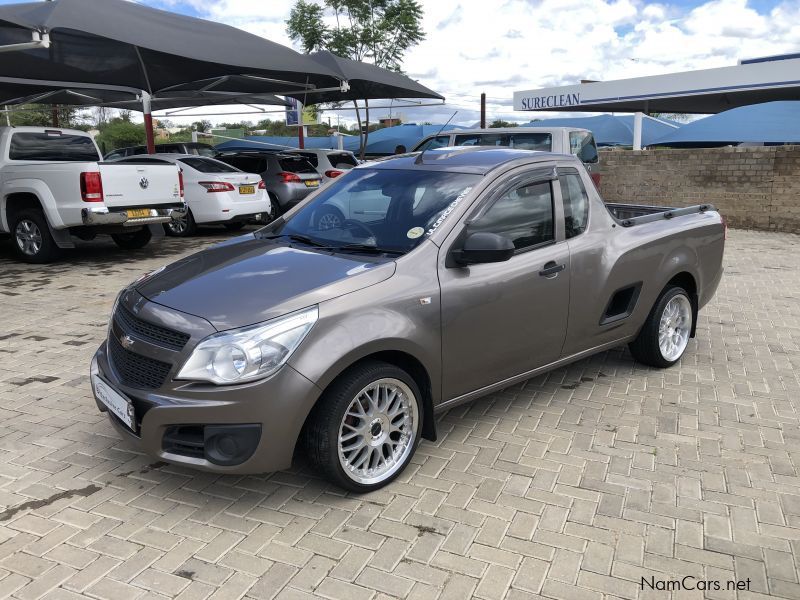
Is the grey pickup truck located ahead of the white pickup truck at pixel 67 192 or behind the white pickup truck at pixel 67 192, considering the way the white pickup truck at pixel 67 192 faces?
behind

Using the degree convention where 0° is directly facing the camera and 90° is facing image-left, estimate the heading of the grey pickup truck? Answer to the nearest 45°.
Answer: approximately 45°

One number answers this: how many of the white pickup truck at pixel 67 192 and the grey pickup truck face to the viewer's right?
0

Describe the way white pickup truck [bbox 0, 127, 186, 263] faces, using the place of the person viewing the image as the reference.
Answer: facing away from the viewer and to the left of the viewer

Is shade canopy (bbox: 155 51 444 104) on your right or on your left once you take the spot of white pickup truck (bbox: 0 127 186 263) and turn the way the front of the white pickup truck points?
on your right

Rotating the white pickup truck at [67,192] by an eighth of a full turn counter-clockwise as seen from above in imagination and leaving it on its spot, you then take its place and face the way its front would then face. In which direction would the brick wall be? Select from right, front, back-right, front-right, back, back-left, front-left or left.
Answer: back

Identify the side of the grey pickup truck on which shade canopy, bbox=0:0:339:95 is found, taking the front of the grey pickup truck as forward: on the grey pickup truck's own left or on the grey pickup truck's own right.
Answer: on the grey pickup truck's own right

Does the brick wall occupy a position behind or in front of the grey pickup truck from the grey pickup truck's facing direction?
behind
